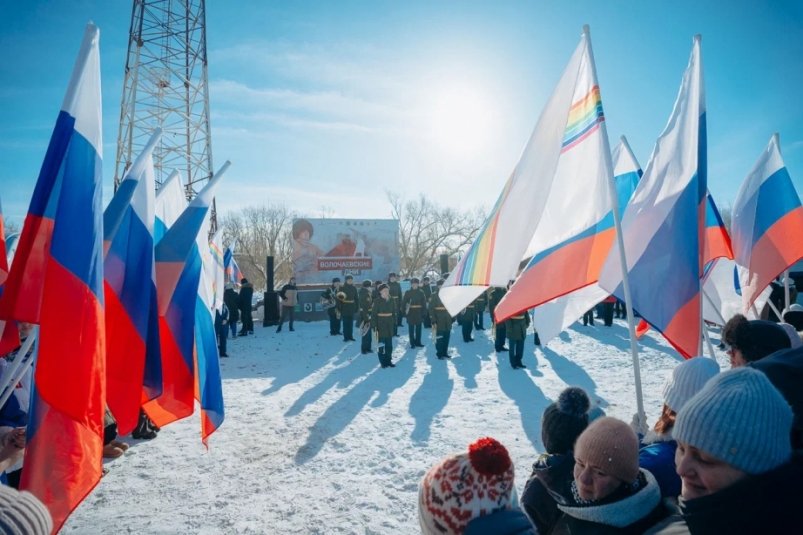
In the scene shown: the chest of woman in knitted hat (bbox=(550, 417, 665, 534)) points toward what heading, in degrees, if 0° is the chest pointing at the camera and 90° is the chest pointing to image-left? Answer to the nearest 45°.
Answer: approximately 45°

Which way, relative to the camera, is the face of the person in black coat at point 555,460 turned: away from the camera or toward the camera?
away from the camera

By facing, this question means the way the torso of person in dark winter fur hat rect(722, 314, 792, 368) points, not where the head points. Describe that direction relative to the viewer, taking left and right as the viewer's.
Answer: facing to the left of the viewer

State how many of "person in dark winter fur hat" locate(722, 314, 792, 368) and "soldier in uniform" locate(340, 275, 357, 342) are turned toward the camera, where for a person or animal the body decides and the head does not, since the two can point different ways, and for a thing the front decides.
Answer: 1

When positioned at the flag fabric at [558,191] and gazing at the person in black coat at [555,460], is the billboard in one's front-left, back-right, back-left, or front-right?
back-right
